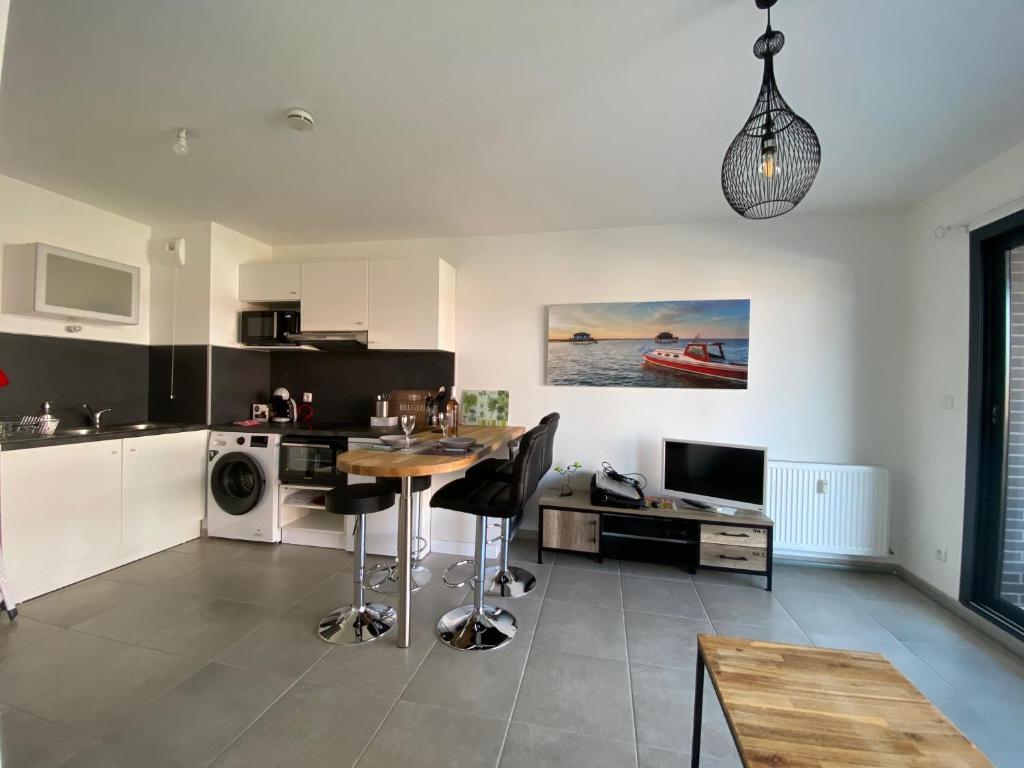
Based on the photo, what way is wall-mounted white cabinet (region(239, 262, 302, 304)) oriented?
toward the camera

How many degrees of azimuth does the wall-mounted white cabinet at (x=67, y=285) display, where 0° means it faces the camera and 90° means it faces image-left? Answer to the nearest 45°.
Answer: approximately 315°

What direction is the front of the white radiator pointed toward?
toward the camera

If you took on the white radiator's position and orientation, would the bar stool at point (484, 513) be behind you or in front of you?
in front

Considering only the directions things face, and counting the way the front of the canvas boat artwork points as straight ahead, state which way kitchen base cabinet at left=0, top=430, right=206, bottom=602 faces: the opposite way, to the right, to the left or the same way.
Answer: to the left

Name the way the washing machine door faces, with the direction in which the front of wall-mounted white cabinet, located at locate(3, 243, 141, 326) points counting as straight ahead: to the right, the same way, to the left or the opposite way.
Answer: to the right

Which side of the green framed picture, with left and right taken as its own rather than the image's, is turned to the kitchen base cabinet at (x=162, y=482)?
right

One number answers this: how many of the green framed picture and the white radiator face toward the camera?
2

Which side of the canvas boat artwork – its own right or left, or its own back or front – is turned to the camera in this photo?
front

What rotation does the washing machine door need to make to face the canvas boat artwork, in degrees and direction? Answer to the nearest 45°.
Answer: approximately 90° to its left

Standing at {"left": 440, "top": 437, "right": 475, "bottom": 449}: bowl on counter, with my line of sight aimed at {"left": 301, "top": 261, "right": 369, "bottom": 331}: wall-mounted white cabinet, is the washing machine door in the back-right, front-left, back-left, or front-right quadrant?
front-left

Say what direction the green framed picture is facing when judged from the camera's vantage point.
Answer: facing the viewer

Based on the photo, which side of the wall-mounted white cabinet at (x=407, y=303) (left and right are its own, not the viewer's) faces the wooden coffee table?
front

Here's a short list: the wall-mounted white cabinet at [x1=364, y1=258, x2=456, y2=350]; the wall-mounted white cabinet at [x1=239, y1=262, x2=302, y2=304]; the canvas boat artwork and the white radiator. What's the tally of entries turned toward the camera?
4
